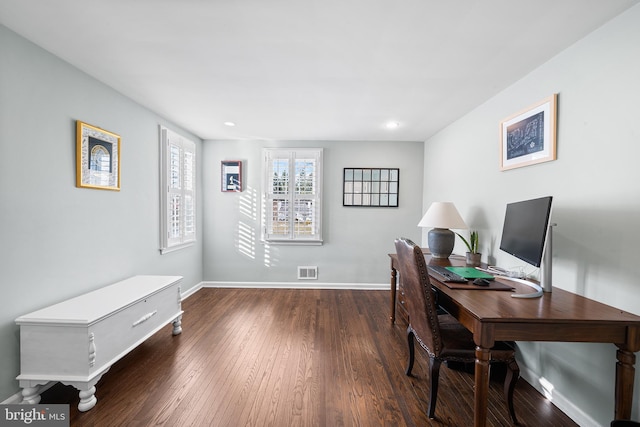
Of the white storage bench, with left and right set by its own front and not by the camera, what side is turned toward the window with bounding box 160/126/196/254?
left

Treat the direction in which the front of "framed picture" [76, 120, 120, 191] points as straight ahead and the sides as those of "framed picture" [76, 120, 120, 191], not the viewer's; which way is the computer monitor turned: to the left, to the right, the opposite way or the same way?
the opposite way

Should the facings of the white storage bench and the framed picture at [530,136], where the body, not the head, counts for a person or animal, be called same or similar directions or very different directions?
very different directions

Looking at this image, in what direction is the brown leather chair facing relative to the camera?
to the viewer's right

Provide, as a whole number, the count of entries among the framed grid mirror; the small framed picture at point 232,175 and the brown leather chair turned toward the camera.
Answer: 2

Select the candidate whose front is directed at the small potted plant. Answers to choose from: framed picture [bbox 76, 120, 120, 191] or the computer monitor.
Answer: the framed picture

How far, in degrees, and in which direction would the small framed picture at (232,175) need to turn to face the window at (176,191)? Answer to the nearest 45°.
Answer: approximately 45° to its right

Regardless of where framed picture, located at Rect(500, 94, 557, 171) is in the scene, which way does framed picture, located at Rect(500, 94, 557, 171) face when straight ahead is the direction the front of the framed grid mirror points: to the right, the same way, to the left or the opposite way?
to the right

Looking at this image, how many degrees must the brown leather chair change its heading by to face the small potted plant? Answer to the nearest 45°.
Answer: approximately 90° to its left

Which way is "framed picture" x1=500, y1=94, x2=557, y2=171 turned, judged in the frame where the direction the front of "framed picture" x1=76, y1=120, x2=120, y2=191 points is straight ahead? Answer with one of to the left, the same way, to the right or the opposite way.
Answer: the opposite way

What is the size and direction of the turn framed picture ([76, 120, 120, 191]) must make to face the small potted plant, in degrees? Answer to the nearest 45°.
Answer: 0° — it already faces it
